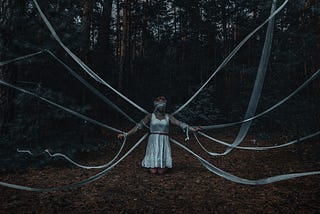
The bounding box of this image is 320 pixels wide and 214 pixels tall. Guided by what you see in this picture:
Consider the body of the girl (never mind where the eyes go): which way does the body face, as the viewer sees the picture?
toward the camera

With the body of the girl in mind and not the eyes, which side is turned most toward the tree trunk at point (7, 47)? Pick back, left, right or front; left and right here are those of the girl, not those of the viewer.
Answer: right
